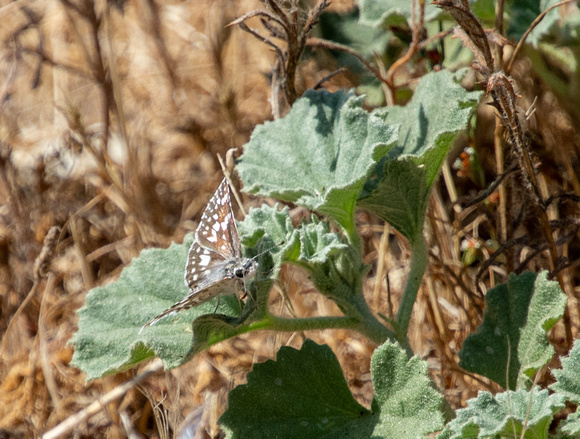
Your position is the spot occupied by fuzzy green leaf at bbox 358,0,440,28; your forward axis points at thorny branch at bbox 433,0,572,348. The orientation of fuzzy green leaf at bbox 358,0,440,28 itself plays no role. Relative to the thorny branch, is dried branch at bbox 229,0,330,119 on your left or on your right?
right

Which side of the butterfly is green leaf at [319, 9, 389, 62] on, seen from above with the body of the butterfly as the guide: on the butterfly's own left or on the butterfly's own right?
on the butterfly's own left

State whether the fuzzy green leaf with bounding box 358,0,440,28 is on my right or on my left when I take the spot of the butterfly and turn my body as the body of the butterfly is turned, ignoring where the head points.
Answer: on my left

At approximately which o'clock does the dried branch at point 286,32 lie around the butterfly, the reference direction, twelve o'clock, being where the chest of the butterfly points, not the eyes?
The dried branch is roughly at 10 o'clock from the butterfly.

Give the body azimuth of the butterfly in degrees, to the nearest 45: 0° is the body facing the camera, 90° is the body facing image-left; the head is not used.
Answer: approximately 270°

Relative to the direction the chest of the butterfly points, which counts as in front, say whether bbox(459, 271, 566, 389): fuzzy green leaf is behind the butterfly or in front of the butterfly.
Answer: in front
